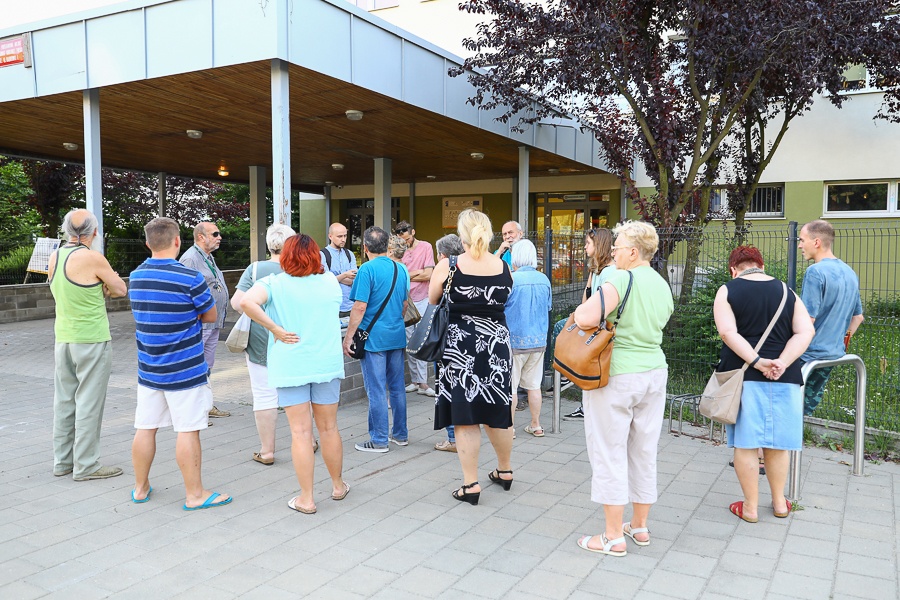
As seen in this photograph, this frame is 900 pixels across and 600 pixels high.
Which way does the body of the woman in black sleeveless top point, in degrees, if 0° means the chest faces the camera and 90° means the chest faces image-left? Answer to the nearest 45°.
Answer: approximately 180°

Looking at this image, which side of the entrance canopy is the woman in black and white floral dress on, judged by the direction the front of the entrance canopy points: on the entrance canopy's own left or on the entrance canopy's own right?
on the entrance canopy's own left

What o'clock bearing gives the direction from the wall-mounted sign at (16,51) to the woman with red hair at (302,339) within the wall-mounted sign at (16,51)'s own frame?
The woman with red hair is roughly at 10 o'clock from the wall-mounted sign.

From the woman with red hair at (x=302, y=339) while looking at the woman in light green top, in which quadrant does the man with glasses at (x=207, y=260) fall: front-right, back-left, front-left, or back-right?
back-left

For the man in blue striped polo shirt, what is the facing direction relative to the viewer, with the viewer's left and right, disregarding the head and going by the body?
facing away from the viewer and to the right of the viewer

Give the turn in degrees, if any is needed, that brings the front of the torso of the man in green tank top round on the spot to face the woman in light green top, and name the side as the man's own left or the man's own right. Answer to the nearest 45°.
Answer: approximately 90° to the man's own right

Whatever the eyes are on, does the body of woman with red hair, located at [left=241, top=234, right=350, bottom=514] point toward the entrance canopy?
yes

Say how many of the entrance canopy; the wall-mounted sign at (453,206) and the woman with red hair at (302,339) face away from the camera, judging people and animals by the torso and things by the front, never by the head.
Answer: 1

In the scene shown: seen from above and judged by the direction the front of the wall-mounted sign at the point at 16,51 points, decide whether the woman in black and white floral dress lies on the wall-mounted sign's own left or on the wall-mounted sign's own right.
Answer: on the wall-mounted sign's own left

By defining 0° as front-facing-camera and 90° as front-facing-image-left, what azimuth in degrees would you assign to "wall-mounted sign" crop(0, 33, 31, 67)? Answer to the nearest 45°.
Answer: approximately 45°

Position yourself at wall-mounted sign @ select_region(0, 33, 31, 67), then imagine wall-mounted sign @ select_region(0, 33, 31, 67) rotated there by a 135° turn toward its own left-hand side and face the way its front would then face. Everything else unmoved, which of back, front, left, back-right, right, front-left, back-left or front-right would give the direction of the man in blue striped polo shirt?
right

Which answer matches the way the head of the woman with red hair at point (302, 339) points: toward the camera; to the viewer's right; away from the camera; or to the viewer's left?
away from the camera

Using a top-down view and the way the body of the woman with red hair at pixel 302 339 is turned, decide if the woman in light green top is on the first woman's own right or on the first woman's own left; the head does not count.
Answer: on the first woman's own right

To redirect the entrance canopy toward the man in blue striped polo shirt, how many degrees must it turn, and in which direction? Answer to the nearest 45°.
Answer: approximately 45° to its left

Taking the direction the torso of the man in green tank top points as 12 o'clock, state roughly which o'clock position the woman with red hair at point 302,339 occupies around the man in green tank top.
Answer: The woman with red hair is roughly at 3 o'clock from the man in green tank top.

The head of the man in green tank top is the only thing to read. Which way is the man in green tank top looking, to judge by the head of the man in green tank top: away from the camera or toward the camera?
away from the camera

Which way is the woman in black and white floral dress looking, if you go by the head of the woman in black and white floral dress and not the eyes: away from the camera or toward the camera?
away from the camera

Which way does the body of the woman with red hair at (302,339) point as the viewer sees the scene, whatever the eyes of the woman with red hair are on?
away from the camera

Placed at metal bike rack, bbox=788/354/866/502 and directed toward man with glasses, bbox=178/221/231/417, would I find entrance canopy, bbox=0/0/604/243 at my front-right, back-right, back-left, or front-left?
front-right
